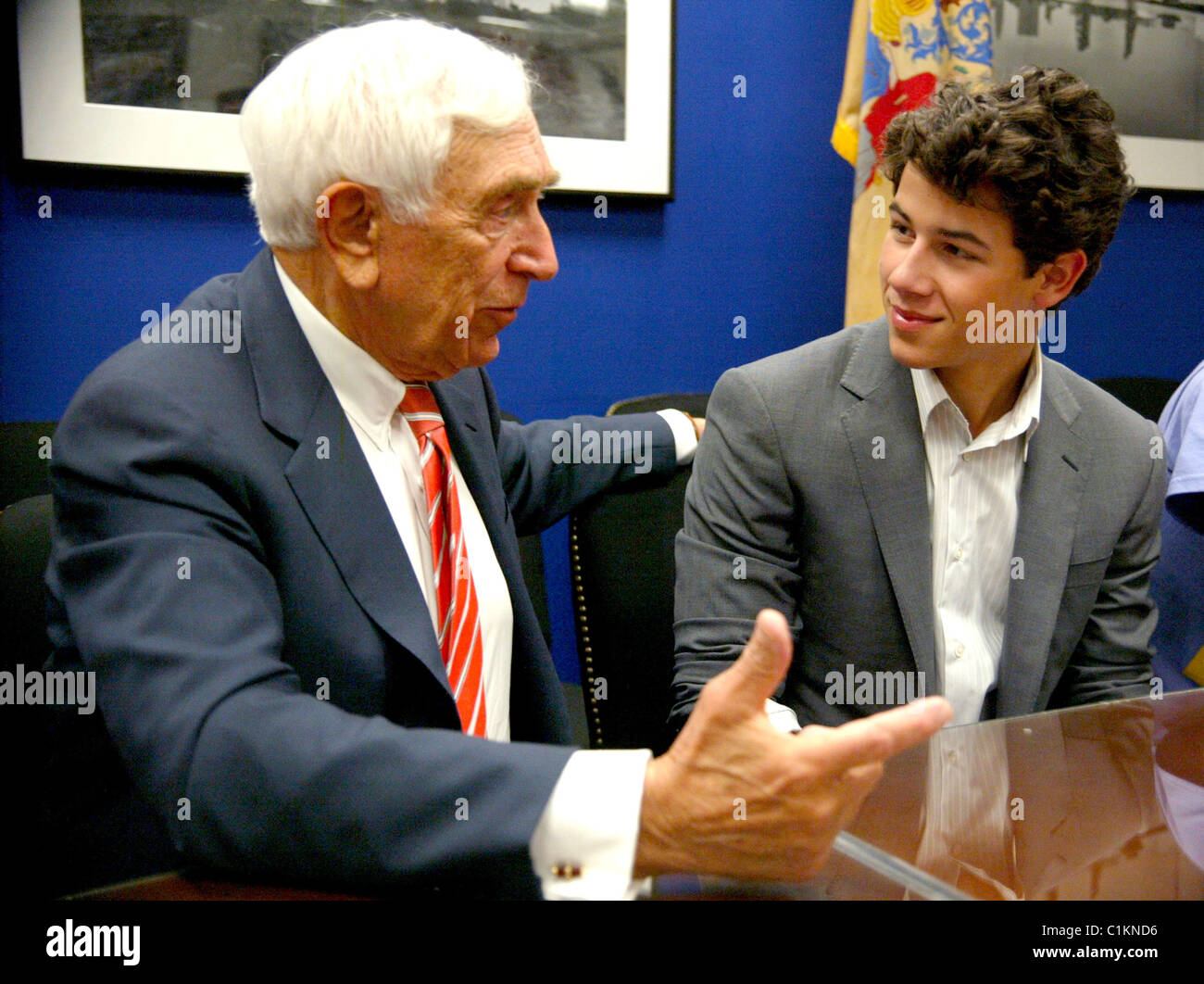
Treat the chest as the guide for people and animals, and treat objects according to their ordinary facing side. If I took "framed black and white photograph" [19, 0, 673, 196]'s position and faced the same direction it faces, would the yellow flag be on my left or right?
on my left

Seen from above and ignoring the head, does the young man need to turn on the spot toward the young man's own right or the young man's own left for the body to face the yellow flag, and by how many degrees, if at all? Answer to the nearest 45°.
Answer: approximately 180°

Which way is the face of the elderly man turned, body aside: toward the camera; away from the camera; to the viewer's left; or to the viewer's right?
to the viewer's right

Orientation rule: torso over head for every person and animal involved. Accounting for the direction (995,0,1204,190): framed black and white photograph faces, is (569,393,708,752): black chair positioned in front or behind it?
in front

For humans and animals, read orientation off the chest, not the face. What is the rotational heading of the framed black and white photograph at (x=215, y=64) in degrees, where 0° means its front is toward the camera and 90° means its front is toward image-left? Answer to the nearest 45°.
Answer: approximately 0°

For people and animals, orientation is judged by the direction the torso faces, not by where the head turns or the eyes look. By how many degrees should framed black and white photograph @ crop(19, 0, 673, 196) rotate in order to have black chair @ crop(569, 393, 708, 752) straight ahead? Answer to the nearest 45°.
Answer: approximately 45° to its left

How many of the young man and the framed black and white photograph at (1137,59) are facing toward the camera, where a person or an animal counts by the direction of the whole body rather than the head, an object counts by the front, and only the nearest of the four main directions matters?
2

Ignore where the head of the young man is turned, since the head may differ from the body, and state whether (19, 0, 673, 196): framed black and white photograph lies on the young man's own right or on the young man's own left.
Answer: on the young man's own right

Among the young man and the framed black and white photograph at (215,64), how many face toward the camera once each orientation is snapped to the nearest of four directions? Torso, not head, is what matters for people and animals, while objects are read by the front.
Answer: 2

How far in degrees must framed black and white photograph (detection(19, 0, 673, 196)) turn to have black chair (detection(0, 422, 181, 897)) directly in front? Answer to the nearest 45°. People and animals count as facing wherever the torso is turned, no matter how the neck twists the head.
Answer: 0° — it already faces it
